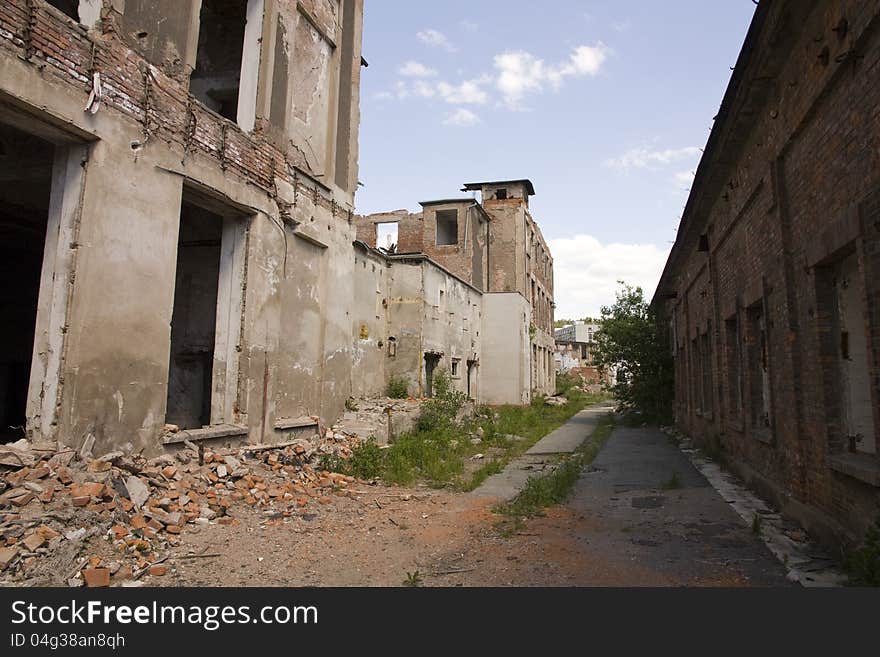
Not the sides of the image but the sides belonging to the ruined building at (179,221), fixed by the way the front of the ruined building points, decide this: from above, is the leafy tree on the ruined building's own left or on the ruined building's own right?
on the ruined building's own left

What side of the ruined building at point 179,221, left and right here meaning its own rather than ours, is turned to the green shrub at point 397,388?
left

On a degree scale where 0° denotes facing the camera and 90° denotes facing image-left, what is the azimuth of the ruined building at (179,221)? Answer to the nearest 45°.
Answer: approximately 315°

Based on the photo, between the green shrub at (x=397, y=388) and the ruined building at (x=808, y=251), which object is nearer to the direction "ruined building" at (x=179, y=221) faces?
the ruined building

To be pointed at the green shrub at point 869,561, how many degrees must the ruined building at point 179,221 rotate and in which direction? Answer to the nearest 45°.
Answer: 0° — it already faces it
